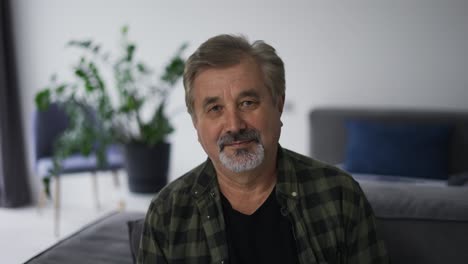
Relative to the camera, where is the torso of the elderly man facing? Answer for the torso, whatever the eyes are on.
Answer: toward the camera

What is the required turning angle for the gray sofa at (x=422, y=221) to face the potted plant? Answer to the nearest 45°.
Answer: approximately 135° to its right

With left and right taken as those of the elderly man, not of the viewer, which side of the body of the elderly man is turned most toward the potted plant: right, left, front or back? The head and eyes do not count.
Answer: back

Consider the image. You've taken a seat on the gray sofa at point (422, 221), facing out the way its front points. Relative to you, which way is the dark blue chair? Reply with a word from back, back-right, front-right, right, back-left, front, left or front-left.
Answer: back-right

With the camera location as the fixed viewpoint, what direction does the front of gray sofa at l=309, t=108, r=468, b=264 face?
facing the viewer

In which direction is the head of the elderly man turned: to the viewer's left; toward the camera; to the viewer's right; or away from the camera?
toward the camera
